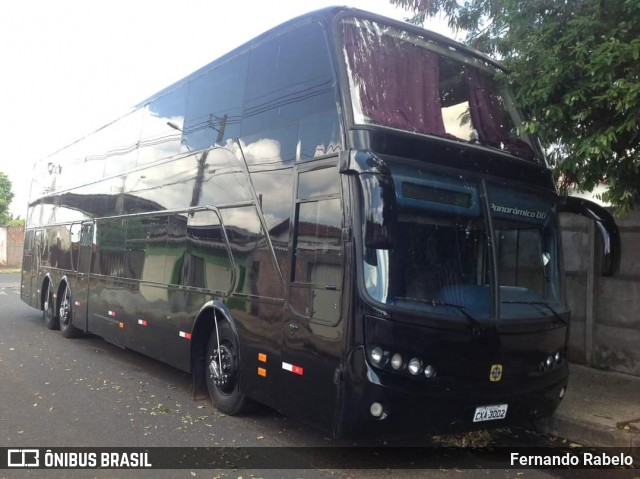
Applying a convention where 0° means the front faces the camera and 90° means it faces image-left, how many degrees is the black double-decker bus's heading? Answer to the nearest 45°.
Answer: approximately 315°

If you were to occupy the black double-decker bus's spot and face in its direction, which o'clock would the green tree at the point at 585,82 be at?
The green tree is roughly at 10 o'clock from the black double-decker bus.
